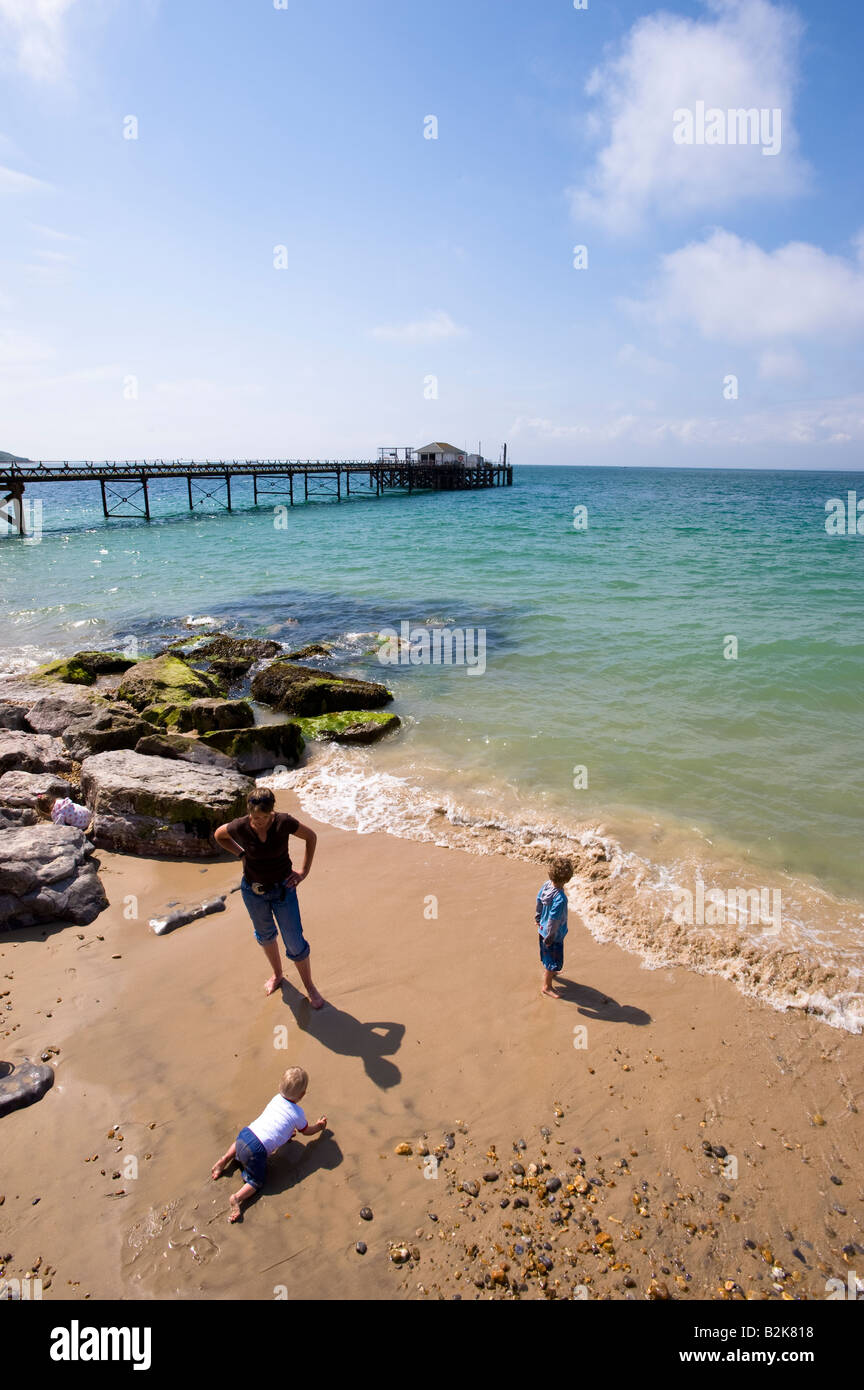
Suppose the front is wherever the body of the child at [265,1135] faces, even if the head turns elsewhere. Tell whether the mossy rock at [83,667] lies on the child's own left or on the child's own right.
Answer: on the child's own left

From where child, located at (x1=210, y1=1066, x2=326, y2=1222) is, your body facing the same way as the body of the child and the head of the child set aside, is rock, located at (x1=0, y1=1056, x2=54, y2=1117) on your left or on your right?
on your left

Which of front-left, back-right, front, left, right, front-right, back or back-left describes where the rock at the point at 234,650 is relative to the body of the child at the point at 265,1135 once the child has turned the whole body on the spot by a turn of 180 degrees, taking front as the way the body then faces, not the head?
back-right

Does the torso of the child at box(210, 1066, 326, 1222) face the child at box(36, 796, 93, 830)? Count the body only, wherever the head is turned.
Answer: no

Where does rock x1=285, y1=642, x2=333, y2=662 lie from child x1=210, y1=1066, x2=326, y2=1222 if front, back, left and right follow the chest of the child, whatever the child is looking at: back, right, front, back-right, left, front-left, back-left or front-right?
front-left

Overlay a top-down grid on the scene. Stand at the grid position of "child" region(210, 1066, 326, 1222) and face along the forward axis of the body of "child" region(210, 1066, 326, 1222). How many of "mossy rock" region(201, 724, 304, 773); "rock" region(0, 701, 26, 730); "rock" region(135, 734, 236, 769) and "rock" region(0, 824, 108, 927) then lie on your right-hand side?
0

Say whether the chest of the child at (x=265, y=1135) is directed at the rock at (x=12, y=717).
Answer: no

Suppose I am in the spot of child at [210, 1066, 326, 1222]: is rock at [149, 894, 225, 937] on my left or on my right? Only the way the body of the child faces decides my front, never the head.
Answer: on my left

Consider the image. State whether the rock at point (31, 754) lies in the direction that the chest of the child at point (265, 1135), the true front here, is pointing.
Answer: no

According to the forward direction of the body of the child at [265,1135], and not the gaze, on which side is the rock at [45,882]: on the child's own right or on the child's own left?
on the child's own left

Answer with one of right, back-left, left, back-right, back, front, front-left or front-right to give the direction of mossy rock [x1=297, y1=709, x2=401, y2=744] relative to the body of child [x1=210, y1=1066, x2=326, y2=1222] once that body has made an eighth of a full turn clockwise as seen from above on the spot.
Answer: left

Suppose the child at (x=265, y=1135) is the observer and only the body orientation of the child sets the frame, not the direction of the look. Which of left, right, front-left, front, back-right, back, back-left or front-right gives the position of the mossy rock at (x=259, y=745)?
front-left

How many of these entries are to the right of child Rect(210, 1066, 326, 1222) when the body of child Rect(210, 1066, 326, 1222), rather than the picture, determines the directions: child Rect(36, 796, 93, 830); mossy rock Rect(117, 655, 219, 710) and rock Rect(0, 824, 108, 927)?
0

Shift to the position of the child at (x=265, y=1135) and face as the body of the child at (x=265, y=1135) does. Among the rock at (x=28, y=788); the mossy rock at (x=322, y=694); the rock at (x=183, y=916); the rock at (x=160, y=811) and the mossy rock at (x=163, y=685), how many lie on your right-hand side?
0

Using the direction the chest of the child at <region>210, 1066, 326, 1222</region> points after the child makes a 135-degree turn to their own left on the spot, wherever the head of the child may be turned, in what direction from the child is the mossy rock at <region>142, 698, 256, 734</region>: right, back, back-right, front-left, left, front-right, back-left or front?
right

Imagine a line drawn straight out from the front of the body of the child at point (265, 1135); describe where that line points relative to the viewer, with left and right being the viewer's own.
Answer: facing away from the viewer and to the right of the viewer
